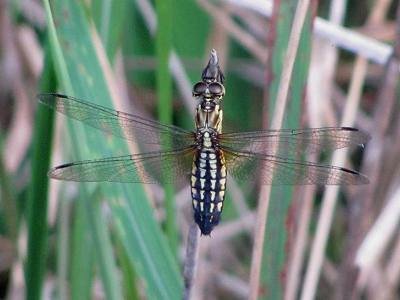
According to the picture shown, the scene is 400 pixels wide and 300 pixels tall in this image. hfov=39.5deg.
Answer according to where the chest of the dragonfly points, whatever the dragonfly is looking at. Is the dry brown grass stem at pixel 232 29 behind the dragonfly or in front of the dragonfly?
in front

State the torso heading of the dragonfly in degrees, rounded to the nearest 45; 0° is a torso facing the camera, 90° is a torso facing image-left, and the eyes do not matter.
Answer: approximately 180°

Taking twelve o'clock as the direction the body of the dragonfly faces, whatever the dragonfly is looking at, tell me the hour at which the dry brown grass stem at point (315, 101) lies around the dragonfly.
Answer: The dry brown grass stem is roughly at 1 o'clock from the dragonfly.
